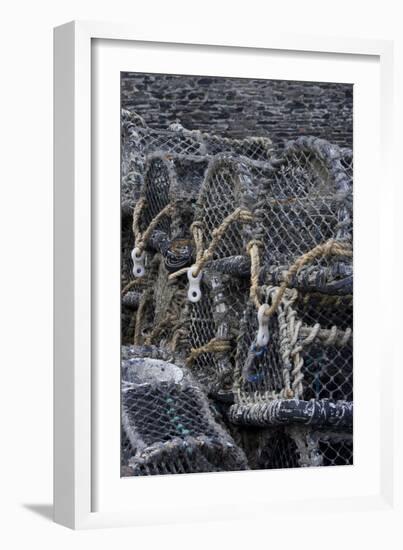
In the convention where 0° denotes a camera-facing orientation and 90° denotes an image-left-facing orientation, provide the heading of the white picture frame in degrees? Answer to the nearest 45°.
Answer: approximately 315°
